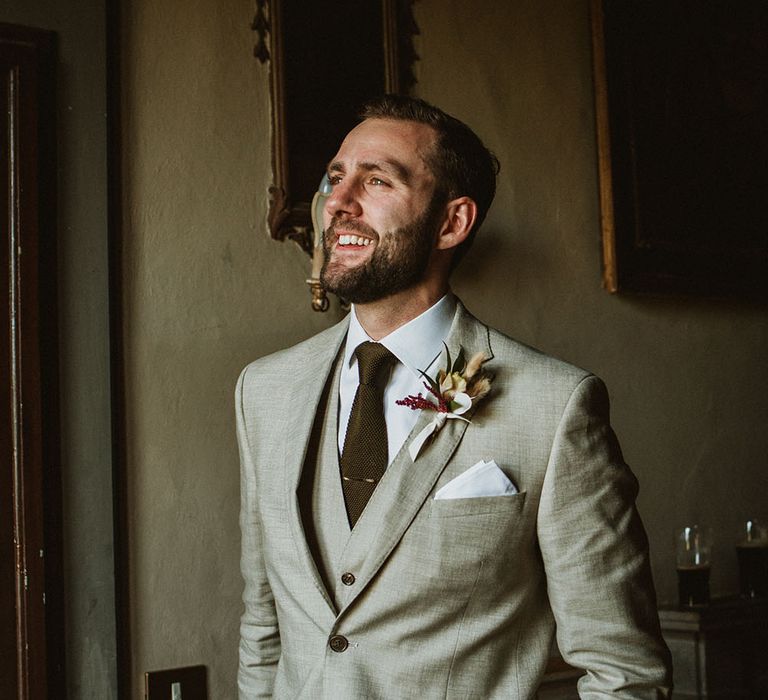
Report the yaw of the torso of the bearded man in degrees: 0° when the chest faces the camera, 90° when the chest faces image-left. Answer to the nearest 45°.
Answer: approximately 45°

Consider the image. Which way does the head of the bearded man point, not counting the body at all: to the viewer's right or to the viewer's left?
to the viewer's left
